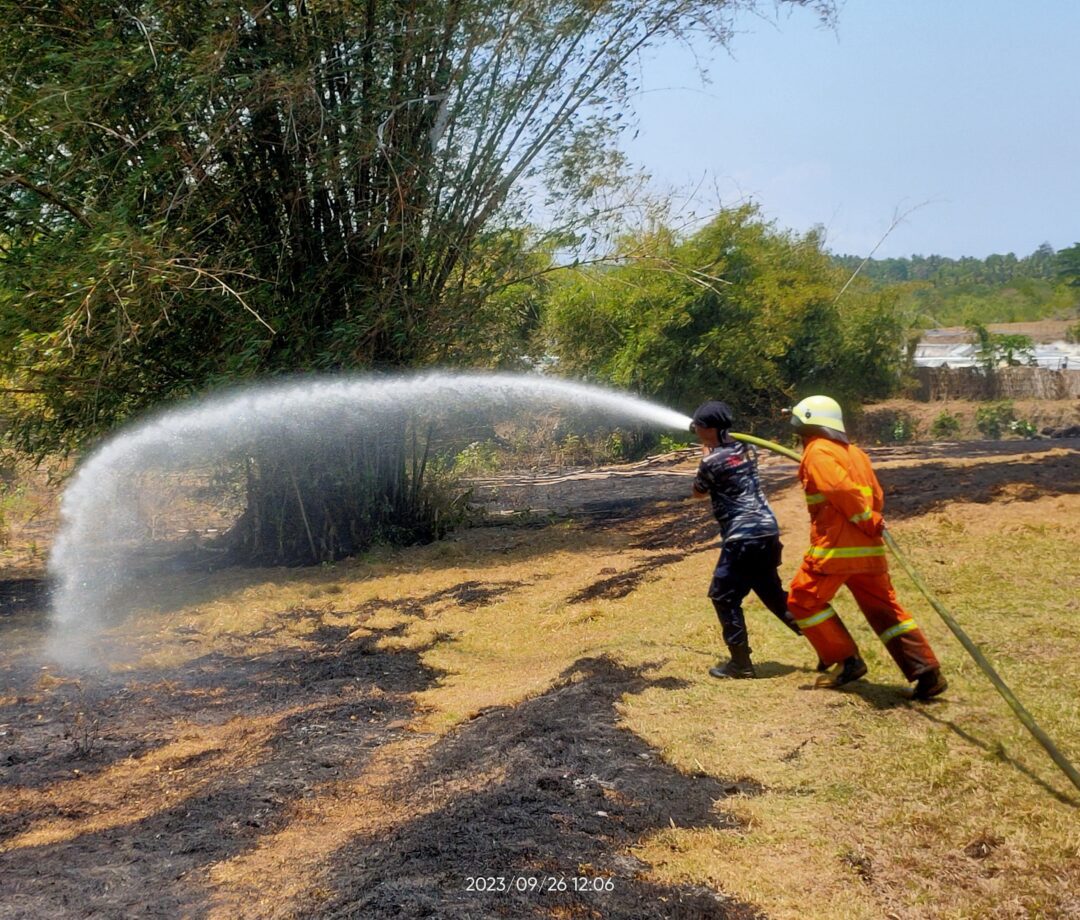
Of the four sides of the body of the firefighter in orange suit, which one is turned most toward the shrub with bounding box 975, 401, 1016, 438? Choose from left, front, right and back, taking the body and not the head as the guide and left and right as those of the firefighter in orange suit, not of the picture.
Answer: right

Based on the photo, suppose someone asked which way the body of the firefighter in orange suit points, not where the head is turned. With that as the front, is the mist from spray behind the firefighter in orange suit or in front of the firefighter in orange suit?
in front

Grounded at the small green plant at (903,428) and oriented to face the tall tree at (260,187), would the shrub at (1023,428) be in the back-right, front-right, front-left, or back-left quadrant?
back-left

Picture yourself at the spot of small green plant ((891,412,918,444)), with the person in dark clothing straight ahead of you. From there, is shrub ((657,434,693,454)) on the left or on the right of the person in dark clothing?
right

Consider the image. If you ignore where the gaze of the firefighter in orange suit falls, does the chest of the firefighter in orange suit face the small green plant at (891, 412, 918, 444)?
no

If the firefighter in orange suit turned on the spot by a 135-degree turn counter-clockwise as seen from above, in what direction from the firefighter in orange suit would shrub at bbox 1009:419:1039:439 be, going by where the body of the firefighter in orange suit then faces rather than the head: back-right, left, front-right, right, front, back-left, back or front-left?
back-left

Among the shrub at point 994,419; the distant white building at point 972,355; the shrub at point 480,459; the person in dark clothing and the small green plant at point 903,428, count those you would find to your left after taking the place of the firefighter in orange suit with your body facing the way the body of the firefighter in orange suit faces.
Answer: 0

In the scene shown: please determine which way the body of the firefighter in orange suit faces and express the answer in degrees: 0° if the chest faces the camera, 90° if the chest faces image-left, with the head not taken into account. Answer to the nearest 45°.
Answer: approximately 90°

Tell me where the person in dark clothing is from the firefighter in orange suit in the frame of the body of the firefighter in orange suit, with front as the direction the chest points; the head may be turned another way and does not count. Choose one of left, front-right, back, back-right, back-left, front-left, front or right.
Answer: front-right

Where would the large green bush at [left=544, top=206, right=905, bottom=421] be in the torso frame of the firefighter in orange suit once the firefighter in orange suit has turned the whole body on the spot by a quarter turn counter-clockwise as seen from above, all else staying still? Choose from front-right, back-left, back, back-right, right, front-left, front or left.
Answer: back

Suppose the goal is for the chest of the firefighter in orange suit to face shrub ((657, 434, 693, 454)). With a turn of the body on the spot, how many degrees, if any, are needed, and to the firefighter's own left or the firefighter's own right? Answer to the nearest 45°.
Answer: approximately 90° to the firefighter's own right

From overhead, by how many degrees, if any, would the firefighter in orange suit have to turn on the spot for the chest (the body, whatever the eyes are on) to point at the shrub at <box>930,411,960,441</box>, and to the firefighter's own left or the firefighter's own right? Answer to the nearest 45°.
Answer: approximately 90° to the firefighter's own right

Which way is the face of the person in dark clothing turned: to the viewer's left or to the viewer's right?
to the viewer's left

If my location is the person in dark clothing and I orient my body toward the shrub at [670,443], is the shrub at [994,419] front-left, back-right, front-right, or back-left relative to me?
front-right

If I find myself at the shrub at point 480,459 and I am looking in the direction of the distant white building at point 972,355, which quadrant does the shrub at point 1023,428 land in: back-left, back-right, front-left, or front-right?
front-right
